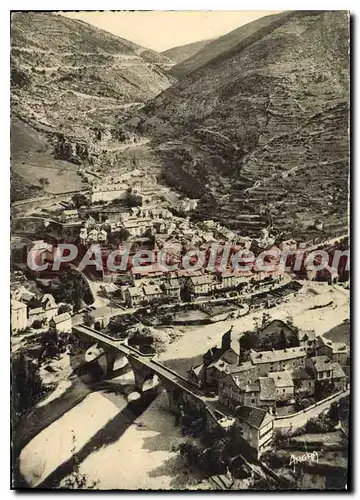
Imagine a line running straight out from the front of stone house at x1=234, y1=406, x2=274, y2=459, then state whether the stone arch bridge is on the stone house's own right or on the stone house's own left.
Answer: on the stone house's own right

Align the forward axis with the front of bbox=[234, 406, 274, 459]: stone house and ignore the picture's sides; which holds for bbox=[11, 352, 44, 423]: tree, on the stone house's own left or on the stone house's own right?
on the stone house's own right
